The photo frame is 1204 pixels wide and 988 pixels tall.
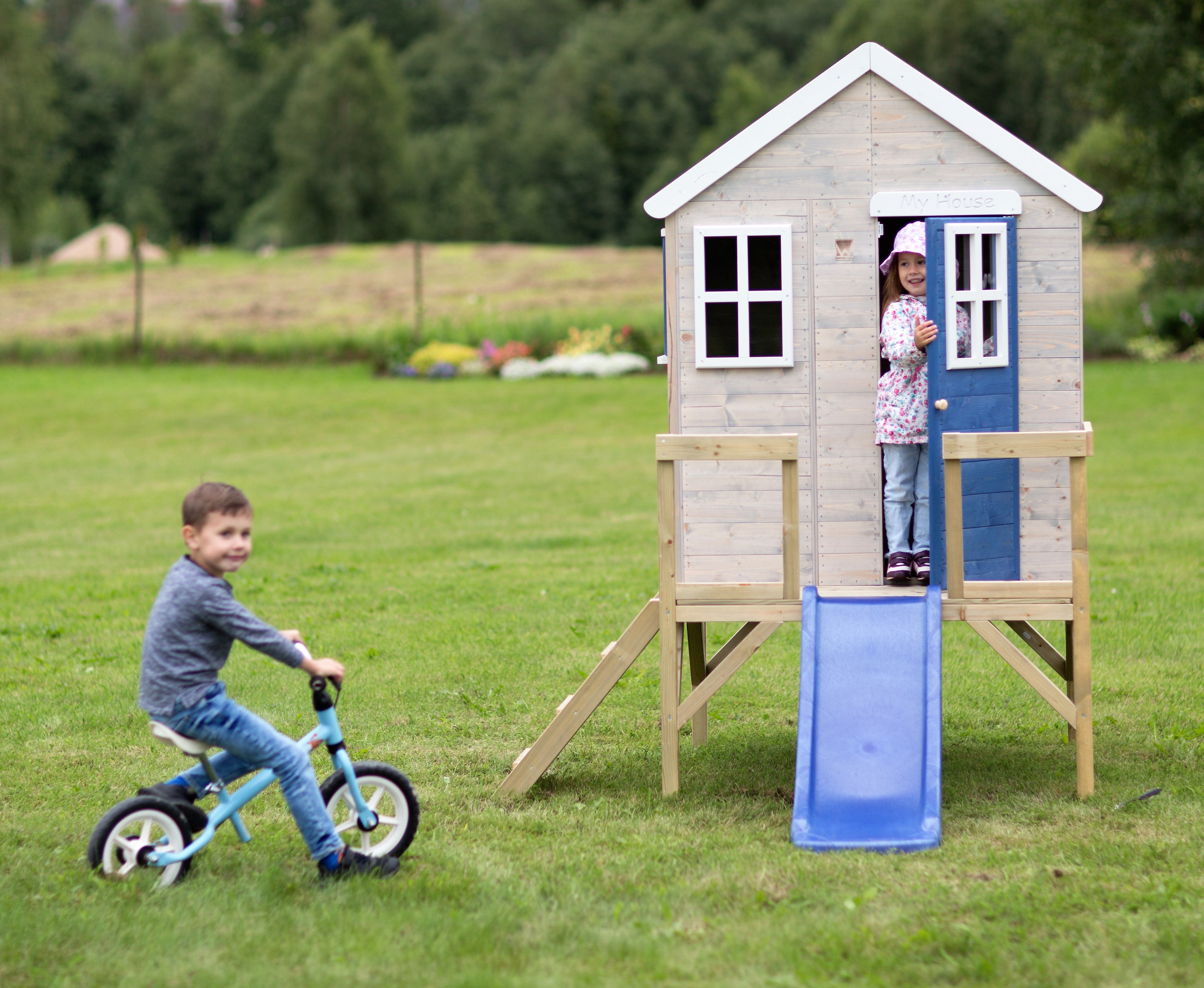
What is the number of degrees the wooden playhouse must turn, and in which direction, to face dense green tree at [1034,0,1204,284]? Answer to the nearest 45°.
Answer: approximately 180°

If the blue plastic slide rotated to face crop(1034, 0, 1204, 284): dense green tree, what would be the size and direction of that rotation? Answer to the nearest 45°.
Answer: approximately 180°

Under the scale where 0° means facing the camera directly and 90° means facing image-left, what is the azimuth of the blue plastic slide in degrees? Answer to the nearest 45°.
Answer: approximately 0°

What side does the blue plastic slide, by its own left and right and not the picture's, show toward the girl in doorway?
back

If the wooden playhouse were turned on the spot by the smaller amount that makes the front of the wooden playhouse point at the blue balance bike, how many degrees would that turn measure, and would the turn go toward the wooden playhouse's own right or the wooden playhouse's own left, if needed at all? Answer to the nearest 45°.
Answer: approximately 45° to the wooden playhouse's own right
